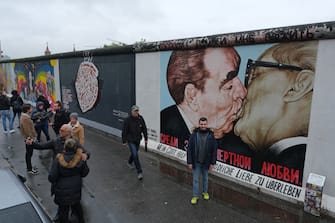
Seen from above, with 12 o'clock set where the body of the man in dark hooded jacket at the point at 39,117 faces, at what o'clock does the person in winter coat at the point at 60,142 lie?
The person in winter coat is roughly at 12 o'clock from the man in dark hooded jacket.

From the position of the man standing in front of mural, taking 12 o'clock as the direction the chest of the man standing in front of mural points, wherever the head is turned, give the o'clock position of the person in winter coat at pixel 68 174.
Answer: The person in winter coat is roughly at 2 o'clock from the man standing in front of mural.

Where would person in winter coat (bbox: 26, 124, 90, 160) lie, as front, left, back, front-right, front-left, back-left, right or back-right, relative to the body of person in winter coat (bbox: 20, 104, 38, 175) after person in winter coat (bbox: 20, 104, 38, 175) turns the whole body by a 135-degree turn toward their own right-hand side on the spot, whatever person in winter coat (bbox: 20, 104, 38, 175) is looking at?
front-left

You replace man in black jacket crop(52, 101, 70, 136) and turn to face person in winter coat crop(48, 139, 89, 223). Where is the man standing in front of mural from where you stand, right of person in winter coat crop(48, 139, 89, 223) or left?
left

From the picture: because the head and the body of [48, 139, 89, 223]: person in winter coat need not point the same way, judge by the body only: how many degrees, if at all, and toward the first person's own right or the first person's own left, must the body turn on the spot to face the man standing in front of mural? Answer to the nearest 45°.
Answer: approximately 90° to the first person's own right

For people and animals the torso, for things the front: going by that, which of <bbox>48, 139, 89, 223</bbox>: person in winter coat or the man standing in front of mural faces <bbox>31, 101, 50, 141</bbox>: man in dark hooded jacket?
the person in winter coat

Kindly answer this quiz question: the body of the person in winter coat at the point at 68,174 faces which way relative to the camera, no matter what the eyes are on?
away from the camera

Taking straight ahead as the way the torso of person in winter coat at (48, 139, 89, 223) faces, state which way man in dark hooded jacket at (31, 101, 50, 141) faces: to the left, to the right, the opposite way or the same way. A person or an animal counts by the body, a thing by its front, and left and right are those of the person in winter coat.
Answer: the opposite way

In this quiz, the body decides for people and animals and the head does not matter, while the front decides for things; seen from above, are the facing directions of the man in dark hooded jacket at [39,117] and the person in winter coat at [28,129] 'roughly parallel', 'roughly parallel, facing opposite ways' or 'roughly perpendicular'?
roughly perpendicular

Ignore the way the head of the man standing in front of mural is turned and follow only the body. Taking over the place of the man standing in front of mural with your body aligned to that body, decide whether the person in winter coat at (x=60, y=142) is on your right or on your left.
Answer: on your right

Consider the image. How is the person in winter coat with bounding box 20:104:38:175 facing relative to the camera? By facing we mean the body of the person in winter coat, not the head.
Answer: to the viewer's right

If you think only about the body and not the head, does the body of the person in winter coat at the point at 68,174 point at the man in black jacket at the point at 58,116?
yes

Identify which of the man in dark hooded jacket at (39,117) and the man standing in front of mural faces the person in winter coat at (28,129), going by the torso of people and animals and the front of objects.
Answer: the man in dark hooded jacket
